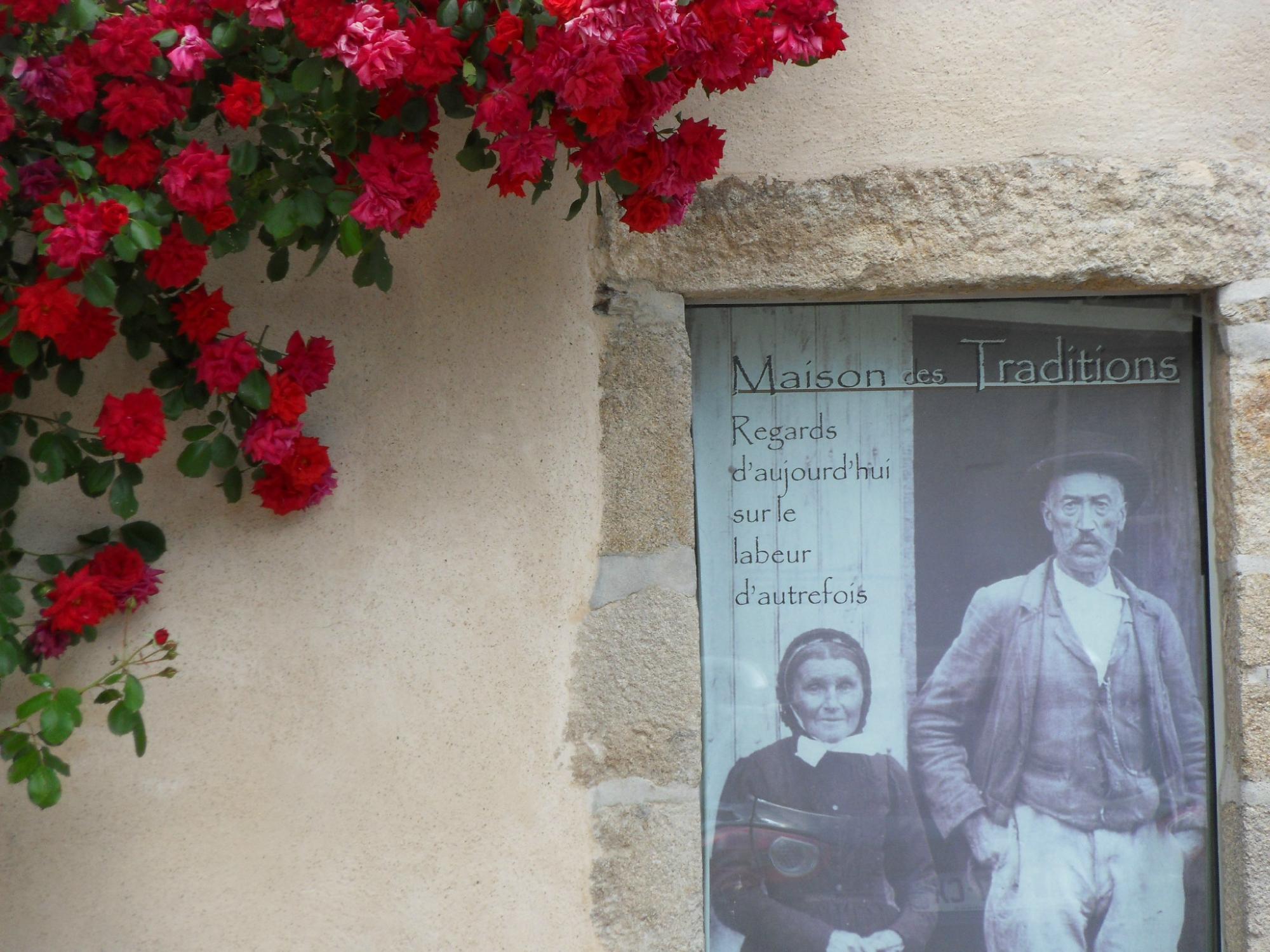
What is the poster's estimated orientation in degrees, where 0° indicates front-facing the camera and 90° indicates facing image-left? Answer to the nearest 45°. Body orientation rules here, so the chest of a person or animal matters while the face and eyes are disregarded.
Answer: approximately 0°

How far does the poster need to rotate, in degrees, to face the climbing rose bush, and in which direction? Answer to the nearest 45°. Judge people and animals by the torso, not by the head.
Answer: approximately 45° to its right
